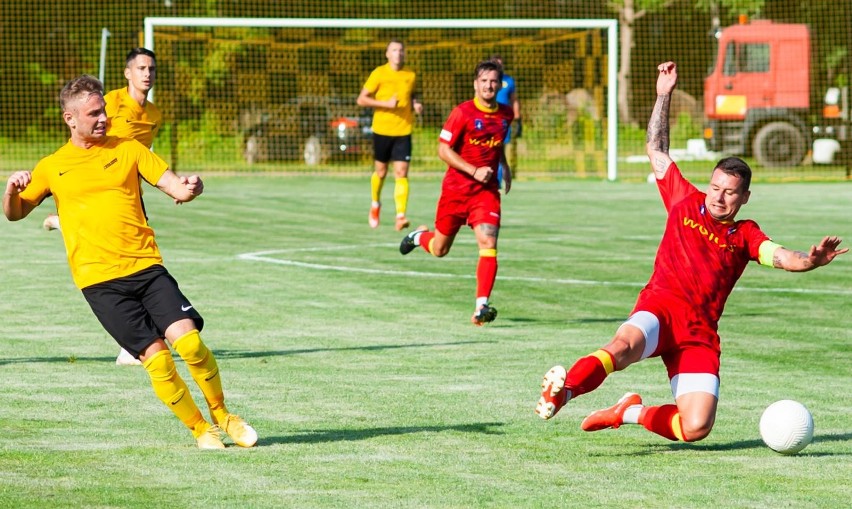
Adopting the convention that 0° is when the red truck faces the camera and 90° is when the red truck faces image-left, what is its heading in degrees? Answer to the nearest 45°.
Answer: approximately 90°

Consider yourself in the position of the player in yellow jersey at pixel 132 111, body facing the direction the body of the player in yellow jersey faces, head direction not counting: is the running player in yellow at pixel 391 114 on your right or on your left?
on your left

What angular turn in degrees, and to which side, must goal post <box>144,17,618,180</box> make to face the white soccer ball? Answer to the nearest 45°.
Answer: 0° — it already faces it

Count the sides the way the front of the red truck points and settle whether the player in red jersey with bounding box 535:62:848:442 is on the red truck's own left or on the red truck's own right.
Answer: on the red truck's own left

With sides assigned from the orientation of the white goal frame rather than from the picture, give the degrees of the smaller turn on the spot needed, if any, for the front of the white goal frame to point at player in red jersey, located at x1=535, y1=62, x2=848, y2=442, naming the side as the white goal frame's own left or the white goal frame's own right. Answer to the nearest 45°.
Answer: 0° — it already faces them

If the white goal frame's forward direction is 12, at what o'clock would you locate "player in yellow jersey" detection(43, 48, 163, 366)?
The player in yellow jersey is roughly at 12 o'clock from the white goal frame.

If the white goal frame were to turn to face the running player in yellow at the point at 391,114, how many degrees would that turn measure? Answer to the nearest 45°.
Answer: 0° — it already faces them

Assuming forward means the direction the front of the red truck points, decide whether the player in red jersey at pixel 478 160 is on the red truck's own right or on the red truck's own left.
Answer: on the red truck's own left
